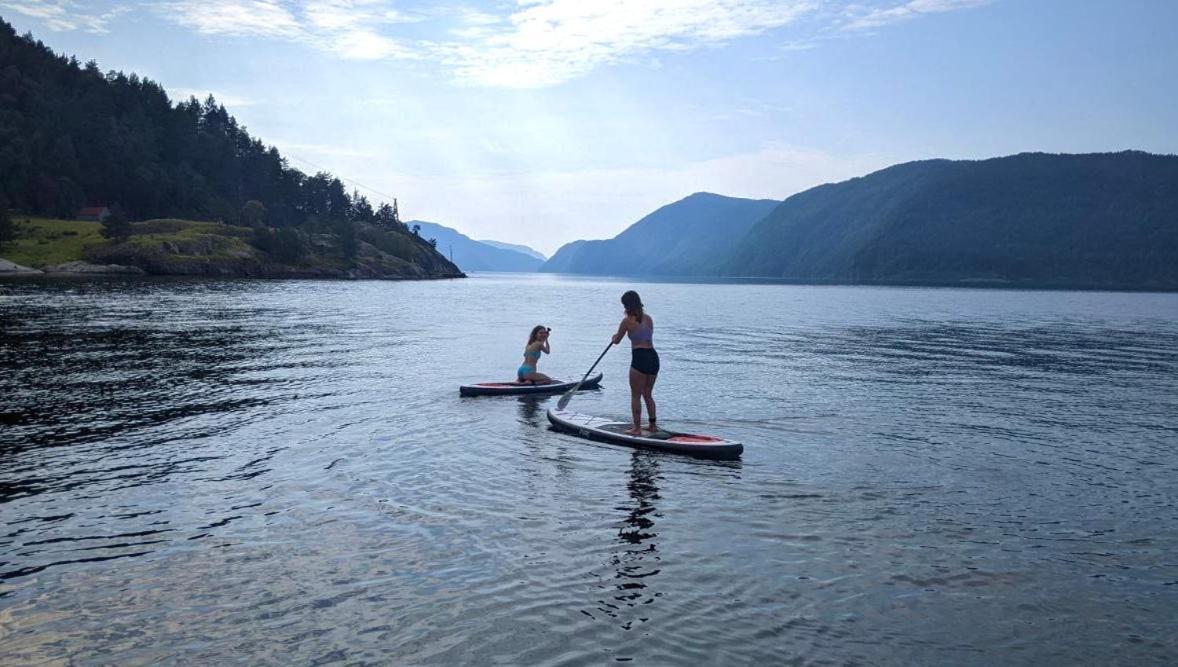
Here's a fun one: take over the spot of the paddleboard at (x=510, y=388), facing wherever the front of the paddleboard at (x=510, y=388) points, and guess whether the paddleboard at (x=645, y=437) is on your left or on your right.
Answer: on your right

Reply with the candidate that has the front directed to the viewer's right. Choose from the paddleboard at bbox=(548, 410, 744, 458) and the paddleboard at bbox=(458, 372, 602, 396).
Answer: the paddleboard at bbox=(458, 372, 602, 396)

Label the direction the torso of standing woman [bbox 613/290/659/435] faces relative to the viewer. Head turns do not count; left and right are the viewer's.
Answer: facing away from the viewer and to the left of the viewer

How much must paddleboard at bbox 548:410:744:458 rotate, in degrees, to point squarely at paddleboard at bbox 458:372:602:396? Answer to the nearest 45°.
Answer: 0° — it already faces it

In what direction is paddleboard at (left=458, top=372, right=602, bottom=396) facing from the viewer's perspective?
to the viewer's right

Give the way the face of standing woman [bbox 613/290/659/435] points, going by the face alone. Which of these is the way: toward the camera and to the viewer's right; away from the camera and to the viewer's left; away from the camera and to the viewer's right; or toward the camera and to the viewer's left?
away from the camera and to the viewer's left
